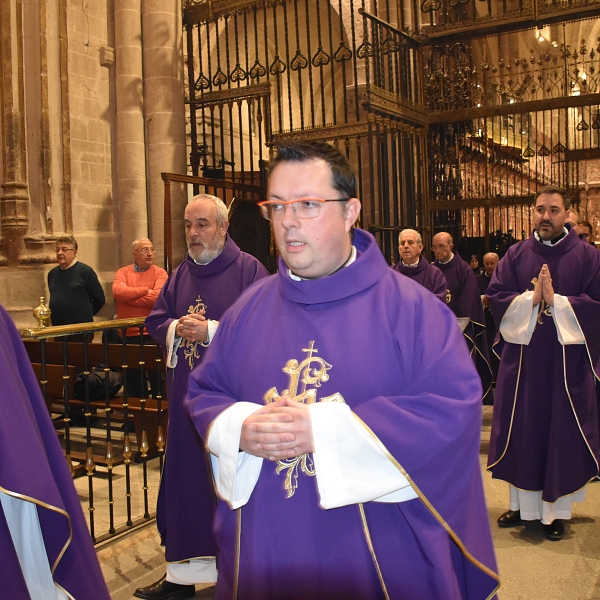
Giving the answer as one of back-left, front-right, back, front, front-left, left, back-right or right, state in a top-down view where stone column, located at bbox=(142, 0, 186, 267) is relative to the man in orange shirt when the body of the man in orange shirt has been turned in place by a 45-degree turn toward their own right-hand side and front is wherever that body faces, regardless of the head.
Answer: back

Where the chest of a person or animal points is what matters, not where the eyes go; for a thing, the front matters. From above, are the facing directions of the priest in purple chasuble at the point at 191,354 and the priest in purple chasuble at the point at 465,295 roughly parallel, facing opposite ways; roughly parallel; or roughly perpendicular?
roughly parallel

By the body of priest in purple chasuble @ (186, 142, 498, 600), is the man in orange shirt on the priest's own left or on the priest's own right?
on the priest's own right

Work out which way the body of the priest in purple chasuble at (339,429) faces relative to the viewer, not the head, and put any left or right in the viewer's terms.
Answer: facing the viewer and to the left of the viewer

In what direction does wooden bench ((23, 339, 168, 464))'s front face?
toward the camera

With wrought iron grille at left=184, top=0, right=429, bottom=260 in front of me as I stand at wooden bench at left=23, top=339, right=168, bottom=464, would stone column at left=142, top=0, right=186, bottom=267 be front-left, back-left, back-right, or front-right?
front-left

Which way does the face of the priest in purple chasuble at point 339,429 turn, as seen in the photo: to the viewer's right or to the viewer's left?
to the viewer's left
